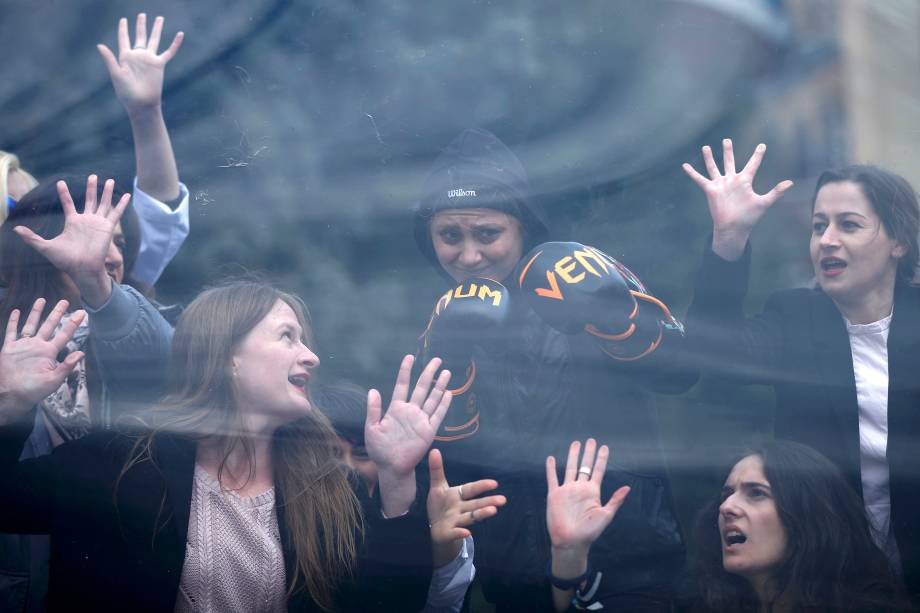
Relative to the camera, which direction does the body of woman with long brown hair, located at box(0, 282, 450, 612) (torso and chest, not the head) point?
toward the camera

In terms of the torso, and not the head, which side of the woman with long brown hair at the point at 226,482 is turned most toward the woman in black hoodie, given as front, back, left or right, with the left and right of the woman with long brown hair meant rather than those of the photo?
left

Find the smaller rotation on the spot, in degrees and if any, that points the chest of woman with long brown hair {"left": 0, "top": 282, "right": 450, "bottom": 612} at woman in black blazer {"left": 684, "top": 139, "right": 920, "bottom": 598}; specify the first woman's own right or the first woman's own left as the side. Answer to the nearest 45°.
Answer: approximately 90° to the first woman's own left

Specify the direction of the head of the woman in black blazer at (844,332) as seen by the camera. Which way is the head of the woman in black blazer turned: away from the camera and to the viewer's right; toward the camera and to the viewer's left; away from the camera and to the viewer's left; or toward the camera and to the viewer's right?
toward the camera and to the viewer's left

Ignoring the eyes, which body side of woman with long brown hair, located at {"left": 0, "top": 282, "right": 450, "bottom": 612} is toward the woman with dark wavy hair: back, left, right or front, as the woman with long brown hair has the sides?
left
